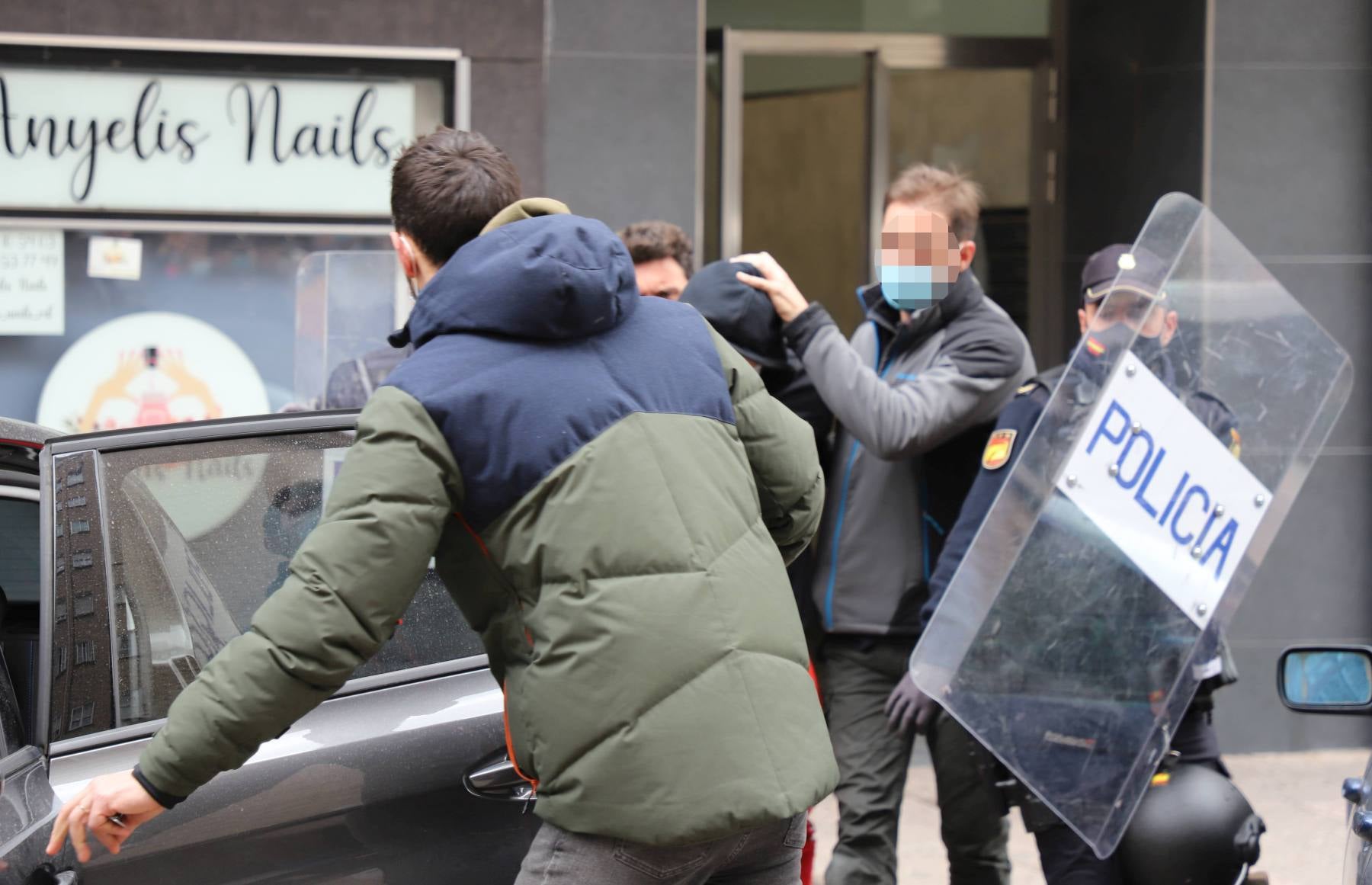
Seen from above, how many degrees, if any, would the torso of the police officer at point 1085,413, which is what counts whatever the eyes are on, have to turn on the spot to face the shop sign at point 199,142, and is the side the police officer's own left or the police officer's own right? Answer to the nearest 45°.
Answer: approximately 135° to the police officer's own right

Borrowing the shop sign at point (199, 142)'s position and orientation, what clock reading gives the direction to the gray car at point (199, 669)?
The gray car is roughly at 12 o'clock from the shop sign.

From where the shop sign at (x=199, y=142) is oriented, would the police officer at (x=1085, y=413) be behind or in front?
in front

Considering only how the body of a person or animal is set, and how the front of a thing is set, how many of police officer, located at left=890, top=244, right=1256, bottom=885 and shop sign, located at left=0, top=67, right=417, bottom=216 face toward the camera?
2

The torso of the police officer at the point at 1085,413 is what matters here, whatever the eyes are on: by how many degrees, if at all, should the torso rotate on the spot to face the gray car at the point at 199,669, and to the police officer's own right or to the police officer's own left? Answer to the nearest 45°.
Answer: approximately 45° to the police officer's own right

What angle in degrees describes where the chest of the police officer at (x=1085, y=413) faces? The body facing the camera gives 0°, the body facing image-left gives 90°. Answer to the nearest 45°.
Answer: approximately 0°

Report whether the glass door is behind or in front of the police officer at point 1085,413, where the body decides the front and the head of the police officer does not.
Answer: behind

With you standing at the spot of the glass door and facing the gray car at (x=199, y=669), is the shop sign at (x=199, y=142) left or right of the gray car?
right

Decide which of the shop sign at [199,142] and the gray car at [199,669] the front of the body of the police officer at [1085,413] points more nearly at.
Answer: the gray car
